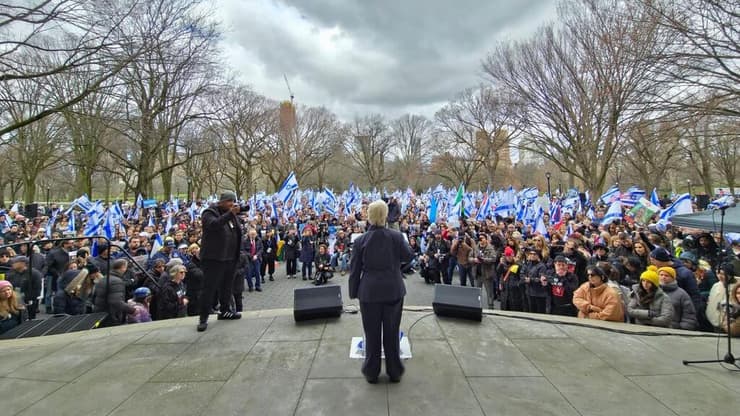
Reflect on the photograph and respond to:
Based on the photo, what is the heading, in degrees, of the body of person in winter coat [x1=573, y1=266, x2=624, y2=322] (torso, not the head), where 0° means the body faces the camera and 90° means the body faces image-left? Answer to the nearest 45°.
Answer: approximately 45°

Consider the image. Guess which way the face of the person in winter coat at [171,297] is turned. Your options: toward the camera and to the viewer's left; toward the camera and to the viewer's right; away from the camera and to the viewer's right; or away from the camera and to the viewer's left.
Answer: toward the camera and to the viewer's right

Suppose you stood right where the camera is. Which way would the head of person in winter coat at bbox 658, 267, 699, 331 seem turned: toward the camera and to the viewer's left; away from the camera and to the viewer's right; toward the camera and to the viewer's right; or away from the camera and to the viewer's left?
toward the camera and to the viewer's left

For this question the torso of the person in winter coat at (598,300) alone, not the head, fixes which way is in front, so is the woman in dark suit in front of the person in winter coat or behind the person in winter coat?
in front

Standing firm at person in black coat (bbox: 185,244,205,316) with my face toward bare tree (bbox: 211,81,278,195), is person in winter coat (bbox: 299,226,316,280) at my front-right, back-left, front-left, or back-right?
front-right

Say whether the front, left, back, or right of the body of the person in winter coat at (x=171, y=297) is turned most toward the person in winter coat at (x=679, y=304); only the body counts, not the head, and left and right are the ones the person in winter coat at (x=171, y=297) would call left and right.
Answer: front

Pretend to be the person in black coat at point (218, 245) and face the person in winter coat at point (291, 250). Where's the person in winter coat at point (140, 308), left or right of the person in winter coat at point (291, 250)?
left

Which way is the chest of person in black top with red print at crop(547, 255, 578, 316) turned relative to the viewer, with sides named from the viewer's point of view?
facing the viewer and to the left of the viewer

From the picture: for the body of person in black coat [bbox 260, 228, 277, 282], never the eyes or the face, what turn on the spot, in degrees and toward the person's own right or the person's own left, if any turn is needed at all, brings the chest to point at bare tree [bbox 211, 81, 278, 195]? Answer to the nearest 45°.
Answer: approximately 180°

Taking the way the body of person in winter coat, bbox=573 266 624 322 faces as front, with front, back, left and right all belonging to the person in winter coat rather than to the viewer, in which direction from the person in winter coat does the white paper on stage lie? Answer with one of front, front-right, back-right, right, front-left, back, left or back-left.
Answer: front

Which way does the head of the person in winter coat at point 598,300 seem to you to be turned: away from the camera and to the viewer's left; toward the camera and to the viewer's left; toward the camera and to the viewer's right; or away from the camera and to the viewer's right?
toward the camera and to the viewer's left

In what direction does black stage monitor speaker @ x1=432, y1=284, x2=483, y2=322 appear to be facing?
toward the camera

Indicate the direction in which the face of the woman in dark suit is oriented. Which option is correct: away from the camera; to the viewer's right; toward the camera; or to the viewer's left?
away from the camera

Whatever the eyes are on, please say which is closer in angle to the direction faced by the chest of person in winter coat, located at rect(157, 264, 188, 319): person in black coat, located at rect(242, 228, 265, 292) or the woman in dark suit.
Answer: the woman in dark suit
